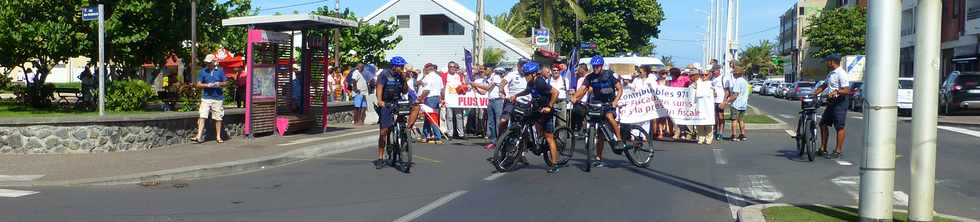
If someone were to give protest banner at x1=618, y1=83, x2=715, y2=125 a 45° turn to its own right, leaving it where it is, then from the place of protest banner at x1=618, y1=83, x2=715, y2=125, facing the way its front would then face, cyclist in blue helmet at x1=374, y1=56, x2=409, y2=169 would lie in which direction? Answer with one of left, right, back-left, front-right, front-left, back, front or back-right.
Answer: front

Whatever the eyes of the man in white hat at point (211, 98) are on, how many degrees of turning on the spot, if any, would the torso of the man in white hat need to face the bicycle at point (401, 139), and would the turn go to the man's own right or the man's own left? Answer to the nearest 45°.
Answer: approximately 45° to the man's own left

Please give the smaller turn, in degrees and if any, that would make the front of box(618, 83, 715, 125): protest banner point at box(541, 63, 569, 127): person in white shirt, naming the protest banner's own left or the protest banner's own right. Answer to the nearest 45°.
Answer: approximately 45° to the protest banner's own right

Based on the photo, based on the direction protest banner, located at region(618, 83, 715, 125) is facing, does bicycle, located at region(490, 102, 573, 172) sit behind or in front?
in front

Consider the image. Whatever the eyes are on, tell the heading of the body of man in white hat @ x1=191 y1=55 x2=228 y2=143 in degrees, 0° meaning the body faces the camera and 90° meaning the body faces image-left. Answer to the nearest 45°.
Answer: approximately 0°

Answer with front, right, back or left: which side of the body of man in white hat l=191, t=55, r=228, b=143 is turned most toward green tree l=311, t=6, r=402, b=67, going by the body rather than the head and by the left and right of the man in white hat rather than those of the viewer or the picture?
back

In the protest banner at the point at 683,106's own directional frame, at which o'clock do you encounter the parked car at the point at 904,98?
The parked car is roughly at 7 o'clock from the protest banner.

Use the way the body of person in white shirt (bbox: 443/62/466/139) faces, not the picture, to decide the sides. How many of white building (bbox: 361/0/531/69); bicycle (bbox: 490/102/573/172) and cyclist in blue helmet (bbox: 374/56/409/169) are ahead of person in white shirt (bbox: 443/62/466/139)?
2

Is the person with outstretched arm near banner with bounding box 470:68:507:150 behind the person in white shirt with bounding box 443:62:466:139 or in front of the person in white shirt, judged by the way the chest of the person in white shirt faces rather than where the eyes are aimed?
in front

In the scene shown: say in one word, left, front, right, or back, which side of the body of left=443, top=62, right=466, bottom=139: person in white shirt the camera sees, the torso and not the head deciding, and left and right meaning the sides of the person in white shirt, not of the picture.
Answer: front

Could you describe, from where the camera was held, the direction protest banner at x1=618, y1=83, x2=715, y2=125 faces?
facing the viewer
